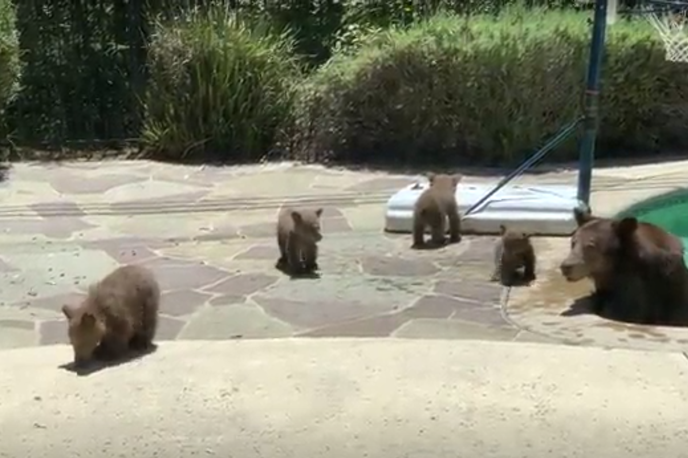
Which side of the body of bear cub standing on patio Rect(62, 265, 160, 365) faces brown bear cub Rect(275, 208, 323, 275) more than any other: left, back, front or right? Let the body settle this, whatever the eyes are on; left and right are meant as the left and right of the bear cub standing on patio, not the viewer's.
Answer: back

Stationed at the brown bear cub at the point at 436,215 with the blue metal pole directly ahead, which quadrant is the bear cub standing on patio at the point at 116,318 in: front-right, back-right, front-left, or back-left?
back-right

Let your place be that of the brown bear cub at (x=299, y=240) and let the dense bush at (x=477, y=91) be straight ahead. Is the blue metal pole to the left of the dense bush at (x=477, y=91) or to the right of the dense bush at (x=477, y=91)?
right

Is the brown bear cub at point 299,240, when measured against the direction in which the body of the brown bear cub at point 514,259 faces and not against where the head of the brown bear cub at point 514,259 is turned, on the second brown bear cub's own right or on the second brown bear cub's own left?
on the second brown bear cub's own right

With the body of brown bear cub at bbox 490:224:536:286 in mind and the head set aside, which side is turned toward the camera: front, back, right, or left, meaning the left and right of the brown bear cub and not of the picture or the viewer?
front
